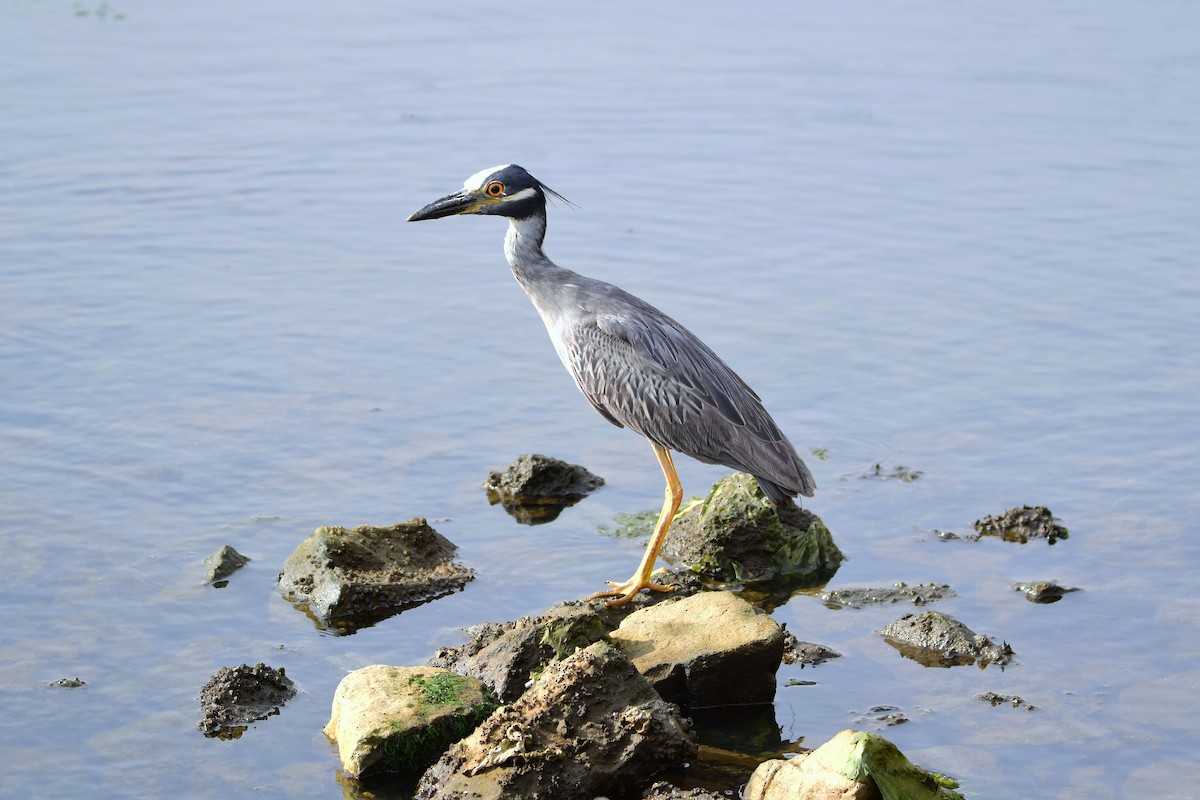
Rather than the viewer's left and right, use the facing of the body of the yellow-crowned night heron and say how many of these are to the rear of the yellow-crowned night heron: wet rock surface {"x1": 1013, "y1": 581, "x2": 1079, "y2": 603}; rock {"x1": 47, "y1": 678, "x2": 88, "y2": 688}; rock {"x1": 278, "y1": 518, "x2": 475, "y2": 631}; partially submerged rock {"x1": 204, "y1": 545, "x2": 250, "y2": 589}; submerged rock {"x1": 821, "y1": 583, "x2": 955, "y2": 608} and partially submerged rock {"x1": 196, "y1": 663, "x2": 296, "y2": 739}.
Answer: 2

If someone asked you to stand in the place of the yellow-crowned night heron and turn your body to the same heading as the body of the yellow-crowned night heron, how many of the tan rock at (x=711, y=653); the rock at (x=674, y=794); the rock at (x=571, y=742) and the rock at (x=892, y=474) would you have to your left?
3

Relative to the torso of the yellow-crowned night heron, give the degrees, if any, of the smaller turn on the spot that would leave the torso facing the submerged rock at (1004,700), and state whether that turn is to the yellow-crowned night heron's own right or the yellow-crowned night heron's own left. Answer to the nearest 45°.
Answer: approximately 135° to the yellow-crowned night heron's own left

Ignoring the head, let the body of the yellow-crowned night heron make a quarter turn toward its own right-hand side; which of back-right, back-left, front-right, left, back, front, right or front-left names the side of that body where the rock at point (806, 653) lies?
back-right

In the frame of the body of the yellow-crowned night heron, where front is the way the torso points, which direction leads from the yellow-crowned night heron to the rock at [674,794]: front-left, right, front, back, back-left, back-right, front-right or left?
left

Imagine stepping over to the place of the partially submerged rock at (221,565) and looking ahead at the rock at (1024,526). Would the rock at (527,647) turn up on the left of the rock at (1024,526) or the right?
right

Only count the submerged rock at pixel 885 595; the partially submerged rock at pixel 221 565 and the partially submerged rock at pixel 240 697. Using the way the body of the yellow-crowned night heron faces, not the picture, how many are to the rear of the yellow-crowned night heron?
1

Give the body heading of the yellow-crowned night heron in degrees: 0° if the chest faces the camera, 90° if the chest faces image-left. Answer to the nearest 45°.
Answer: approximately 90°

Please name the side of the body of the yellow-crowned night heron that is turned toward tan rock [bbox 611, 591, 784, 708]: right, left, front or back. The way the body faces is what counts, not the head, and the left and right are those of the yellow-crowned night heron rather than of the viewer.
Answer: left

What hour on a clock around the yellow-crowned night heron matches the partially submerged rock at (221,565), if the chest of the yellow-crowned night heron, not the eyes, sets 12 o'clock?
The partially submerged rock is roughly at 12 o'clock from the yellow-crowned night heron.

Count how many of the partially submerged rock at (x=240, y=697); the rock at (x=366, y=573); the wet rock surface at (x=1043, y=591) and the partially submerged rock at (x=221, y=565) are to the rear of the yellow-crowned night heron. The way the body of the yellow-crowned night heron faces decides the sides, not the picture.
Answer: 1

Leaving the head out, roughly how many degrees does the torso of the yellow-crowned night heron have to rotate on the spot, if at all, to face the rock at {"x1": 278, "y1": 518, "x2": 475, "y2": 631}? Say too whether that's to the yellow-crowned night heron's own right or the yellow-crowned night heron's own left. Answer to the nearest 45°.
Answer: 0° — it already faces it

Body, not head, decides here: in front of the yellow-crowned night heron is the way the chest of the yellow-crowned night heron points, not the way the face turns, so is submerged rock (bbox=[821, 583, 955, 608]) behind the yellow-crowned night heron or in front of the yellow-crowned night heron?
behind

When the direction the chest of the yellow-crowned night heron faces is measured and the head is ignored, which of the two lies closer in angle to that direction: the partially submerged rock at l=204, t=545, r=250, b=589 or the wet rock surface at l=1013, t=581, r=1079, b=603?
the partially submerged rock

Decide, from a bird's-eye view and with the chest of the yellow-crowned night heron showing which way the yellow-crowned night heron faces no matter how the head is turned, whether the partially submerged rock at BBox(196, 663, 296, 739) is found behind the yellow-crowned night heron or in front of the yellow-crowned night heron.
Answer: in front

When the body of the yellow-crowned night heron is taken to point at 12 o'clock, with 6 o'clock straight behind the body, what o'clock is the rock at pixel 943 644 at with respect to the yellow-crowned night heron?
The rock is roughly at 7 o'clock from the yellow-crowned night heron.
